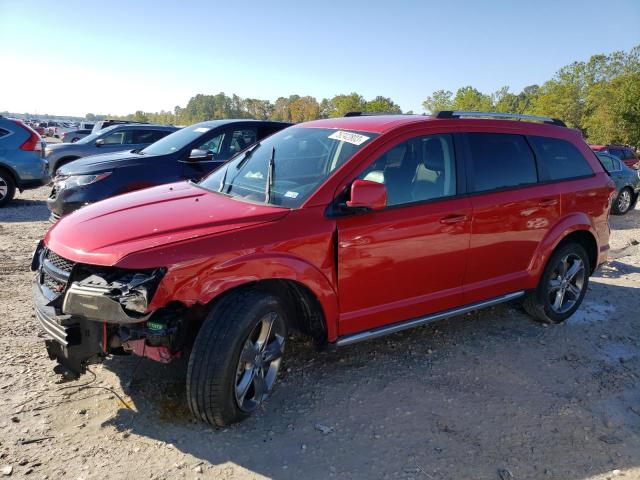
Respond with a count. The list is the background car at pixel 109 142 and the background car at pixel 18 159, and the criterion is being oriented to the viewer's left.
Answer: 2

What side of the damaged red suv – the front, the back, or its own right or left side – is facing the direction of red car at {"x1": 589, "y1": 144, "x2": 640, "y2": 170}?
back

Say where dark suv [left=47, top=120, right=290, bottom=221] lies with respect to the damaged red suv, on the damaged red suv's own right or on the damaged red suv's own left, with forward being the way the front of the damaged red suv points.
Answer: on the damaged red suv's own right

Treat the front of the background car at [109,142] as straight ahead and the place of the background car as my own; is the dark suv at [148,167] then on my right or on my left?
on my left

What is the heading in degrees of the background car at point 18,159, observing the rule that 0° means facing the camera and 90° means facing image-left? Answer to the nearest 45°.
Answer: approximately 90°

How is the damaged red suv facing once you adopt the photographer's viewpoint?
facing the viewer and to the left of the viewer

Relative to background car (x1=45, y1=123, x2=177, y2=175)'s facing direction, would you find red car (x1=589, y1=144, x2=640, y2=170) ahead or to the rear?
to the rear

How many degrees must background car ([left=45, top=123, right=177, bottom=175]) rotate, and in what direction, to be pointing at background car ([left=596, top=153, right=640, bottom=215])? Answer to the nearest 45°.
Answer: approximately 180°

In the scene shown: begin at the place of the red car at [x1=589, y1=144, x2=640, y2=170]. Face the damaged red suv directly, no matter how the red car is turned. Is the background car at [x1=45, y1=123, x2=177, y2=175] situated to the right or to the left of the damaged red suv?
right

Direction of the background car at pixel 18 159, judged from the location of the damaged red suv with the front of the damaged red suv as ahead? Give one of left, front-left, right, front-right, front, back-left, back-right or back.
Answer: right

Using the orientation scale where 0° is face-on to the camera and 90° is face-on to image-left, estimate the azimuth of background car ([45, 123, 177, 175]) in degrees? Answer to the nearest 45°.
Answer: approximately 90°

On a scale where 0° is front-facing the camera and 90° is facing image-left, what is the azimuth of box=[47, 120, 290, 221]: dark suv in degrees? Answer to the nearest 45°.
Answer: approximately 45°

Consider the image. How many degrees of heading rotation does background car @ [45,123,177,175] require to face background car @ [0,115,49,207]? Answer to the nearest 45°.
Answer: approximately 45° to its left
